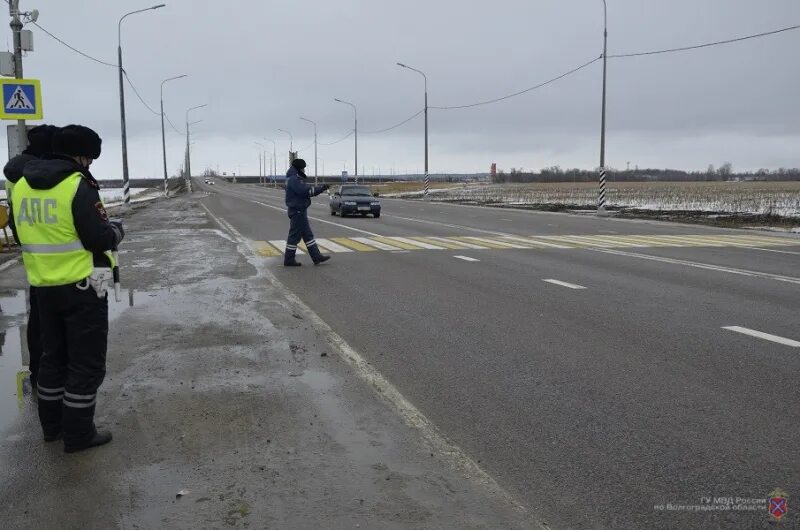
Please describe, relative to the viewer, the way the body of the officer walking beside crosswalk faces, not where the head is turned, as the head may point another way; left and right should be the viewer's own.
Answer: facing to the right of the viewer

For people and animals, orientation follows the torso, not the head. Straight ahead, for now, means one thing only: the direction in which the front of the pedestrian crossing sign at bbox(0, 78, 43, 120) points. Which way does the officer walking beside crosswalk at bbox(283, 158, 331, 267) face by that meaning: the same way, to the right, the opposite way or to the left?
to the left

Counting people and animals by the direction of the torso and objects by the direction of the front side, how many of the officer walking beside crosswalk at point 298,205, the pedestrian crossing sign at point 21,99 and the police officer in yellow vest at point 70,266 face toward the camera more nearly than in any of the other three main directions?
1

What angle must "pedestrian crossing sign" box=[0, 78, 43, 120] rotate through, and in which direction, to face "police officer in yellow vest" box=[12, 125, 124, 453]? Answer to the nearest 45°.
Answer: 0° — it already faces them

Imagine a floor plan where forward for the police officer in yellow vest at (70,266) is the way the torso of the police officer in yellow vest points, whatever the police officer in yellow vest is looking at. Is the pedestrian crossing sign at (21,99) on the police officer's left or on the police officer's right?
on the police officer's left

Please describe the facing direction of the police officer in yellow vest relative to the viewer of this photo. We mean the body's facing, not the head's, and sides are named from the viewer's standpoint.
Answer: facing away from the viewer and to the right of the viewer

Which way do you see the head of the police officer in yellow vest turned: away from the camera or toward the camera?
away from the camera

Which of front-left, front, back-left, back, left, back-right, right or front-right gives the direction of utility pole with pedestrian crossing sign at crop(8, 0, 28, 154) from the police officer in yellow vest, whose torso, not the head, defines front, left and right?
front-left

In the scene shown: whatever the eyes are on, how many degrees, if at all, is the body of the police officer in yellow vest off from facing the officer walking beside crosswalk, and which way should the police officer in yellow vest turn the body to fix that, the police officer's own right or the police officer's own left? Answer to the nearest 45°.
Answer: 0° — they already face them

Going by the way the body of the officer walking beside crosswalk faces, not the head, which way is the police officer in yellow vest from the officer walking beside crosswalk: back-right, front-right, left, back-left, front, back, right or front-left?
right

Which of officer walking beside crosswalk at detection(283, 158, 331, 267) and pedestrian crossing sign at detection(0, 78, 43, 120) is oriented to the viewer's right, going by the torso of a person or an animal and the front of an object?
the officer walking beside crosswalk
